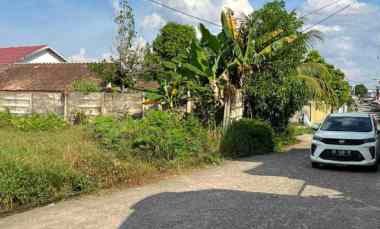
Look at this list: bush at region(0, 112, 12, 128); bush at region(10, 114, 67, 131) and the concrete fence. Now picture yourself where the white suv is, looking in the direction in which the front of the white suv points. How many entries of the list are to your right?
3

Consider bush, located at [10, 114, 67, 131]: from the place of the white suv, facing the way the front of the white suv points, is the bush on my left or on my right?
on my right

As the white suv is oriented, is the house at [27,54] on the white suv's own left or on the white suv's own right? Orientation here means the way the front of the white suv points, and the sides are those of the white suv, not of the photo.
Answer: on the white suv's own right

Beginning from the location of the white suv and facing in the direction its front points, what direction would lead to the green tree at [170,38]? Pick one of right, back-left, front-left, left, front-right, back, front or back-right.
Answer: back-right

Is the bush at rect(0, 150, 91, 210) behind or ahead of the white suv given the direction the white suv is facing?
ahead

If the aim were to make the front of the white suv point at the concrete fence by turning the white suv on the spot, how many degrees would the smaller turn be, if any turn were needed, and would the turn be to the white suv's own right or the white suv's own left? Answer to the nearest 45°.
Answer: approximately 90° to the white suv's own right

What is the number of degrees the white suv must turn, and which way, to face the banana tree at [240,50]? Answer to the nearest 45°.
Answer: approximately 135° to its right

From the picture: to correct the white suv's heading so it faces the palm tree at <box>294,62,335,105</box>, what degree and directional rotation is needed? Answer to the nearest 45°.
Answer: approximately 180°

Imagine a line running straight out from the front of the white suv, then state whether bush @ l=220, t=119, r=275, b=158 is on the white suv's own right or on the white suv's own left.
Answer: on the white suv's own right

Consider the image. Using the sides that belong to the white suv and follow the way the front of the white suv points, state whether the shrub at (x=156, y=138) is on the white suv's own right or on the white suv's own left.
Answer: on the white suv's own right

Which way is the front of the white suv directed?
toward the camera
